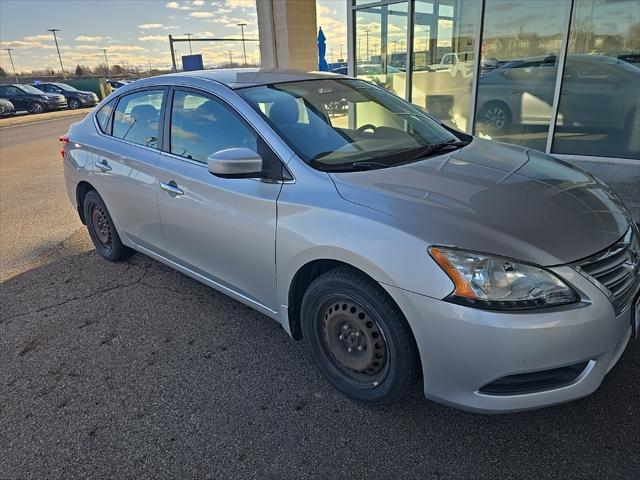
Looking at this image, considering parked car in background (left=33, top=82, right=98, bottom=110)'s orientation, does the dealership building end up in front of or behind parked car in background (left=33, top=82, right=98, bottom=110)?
in front

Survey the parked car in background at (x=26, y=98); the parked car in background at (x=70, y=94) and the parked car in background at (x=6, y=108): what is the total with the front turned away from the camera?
0

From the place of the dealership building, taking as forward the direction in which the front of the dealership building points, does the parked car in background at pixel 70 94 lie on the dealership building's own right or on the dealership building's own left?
on the dealership building's own right

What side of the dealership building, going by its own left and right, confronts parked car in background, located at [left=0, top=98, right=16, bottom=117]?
right

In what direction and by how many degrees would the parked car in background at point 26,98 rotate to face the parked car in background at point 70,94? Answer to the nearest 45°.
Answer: approximately 90° to its left

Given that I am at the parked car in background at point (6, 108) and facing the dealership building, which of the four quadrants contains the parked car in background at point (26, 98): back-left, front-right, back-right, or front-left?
back-left

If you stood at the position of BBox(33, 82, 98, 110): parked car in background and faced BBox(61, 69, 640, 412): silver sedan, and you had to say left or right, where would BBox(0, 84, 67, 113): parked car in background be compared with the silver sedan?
right

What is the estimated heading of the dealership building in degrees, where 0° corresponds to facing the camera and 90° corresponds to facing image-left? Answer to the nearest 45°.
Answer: approximately 45°

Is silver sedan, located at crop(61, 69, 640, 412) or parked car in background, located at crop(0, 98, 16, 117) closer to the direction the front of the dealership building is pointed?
the silver sedan

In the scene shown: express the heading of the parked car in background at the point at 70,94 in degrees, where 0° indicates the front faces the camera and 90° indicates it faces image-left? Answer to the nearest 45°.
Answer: approximately 315°

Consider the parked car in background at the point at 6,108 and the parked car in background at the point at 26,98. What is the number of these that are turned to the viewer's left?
0

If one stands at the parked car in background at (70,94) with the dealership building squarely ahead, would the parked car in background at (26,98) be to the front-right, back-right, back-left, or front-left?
front-right

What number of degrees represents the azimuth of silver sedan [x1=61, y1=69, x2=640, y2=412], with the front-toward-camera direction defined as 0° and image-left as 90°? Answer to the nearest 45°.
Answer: approximately 315°

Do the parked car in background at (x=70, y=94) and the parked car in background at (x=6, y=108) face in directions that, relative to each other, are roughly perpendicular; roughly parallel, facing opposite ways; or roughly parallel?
roughly parallel

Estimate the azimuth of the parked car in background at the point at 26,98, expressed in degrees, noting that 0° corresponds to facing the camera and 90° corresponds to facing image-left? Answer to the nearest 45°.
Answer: approximately 315°

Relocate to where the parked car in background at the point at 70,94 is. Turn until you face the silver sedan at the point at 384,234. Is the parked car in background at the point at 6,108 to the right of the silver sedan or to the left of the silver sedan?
right

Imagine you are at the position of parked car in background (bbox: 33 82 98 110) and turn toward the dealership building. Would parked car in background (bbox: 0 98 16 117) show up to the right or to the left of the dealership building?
right
